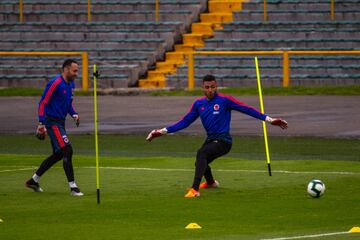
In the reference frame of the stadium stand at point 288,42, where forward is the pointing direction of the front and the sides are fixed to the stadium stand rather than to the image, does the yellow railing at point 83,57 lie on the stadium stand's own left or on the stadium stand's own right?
on the stadium stand's own right

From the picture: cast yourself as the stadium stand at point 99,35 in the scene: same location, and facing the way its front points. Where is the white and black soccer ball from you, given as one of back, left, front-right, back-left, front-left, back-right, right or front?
front

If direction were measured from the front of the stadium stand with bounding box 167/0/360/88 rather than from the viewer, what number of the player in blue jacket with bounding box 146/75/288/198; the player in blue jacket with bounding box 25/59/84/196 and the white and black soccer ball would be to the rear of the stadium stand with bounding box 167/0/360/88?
0

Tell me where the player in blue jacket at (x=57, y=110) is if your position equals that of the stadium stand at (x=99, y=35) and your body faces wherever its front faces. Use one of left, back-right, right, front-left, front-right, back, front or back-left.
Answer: front

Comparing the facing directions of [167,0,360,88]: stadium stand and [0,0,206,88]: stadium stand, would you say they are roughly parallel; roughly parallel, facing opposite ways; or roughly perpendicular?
roughly parallel

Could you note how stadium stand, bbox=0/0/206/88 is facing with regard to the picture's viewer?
facing the viewer

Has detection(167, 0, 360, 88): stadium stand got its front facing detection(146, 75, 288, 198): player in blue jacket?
yes

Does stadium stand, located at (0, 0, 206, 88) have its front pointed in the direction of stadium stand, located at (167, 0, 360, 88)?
no

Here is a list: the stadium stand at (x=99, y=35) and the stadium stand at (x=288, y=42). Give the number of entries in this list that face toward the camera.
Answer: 2

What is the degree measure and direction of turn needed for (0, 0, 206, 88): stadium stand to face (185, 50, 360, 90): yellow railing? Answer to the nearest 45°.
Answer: approximately 45° to its left

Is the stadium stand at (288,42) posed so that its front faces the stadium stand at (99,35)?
no

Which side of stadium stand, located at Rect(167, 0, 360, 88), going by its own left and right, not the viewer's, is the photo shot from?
front

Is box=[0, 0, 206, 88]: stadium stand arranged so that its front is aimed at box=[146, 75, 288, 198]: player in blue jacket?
yes

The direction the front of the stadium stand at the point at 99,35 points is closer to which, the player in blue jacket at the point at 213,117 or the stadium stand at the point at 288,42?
the player in blue jacket

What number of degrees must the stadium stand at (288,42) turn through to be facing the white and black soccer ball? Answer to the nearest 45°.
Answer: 0° — it already faces it
